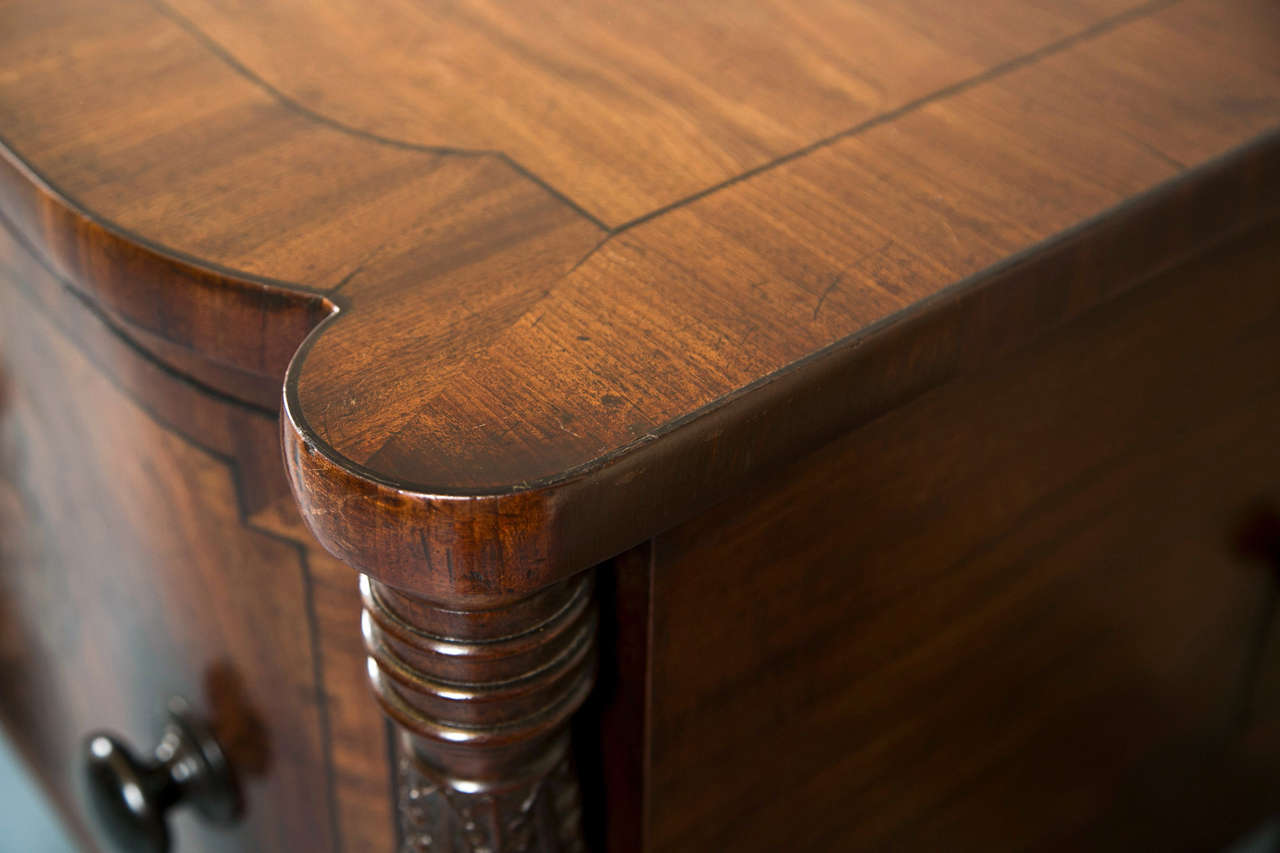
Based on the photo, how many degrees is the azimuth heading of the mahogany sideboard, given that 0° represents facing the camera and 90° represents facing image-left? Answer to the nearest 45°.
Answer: approximately 45°
